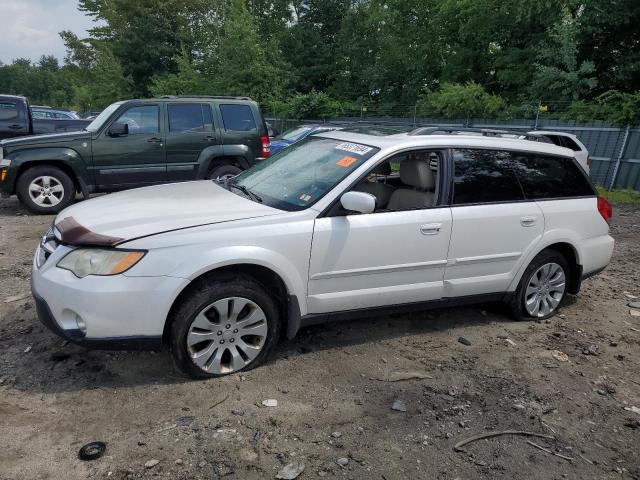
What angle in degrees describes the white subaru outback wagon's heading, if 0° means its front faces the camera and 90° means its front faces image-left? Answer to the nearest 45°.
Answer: approximately 45°

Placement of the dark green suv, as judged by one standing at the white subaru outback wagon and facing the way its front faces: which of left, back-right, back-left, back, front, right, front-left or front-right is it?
right

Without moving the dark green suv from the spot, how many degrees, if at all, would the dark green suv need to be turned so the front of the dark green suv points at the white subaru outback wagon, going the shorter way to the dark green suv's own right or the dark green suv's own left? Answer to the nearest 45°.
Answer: approximately 90° to the dark green suv's own left

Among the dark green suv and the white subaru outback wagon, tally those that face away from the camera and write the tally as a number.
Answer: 0

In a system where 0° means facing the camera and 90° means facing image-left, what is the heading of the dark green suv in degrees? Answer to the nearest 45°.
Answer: approximately 90°
